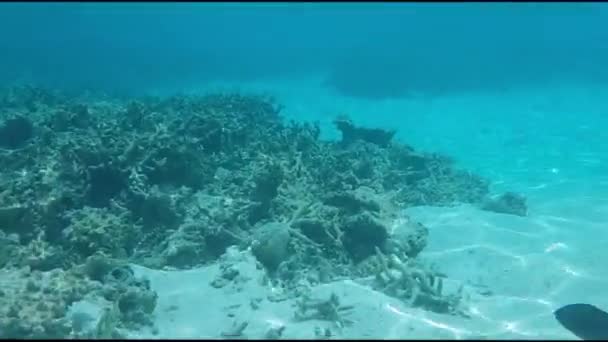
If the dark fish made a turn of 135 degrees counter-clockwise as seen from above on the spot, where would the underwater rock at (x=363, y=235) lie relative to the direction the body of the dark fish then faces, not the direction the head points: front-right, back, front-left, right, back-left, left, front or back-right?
back-right

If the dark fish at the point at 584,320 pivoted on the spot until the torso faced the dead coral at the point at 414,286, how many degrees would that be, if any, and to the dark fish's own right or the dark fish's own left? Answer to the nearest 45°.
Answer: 0° — it already faces it

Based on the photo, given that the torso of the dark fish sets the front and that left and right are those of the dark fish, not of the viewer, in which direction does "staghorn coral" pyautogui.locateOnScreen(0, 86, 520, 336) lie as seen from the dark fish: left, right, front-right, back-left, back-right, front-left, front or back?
front

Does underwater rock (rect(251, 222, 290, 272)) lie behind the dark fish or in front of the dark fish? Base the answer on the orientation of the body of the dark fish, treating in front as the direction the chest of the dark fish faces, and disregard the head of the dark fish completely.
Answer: in front

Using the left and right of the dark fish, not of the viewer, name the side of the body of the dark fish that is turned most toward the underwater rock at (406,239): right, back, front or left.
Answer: front

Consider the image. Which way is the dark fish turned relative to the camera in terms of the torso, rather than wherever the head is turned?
to the viewer's left

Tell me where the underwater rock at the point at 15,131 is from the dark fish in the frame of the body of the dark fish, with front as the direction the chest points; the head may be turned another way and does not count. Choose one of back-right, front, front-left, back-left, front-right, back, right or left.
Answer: front

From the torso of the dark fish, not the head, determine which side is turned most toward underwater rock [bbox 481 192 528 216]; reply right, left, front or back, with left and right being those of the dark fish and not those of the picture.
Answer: right
